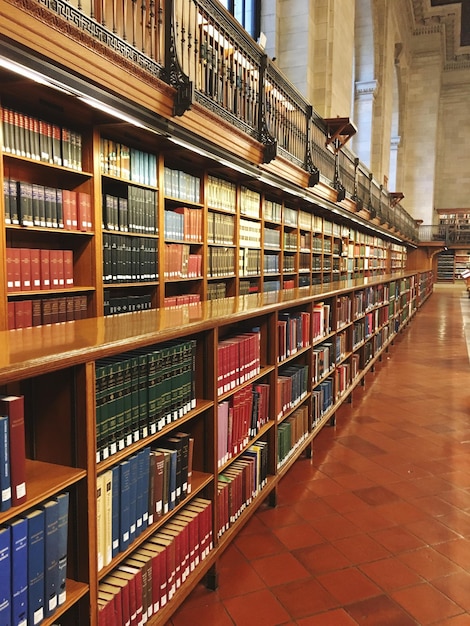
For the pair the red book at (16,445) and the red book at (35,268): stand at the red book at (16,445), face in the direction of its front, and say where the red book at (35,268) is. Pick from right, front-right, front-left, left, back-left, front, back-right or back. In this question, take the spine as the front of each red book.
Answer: back-left

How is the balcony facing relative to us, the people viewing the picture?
facing the viewer and to the right of the viewer

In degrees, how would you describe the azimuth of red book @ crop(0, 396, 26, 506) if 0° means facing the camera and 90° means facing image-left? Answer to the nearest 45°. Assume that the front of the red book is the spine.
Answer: approximately 315°

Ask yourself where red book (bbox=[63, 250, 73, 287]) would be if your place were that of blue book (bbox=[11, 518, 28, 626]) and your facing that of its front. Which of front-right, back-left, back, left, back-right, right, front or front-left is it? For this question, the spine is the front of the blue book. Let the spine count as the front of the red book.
back-left

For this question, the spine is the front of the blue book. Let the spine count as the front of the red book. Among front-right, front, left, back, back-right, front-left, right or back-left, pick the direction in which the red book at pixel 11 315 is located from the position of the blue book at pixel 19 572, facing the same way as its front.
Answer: back-left

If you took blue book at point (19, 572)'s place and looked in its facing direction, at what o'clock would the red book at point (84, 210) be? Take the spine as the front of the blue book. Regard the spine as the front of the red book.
The red book is roughly at 8 o'clock from the blue book.
